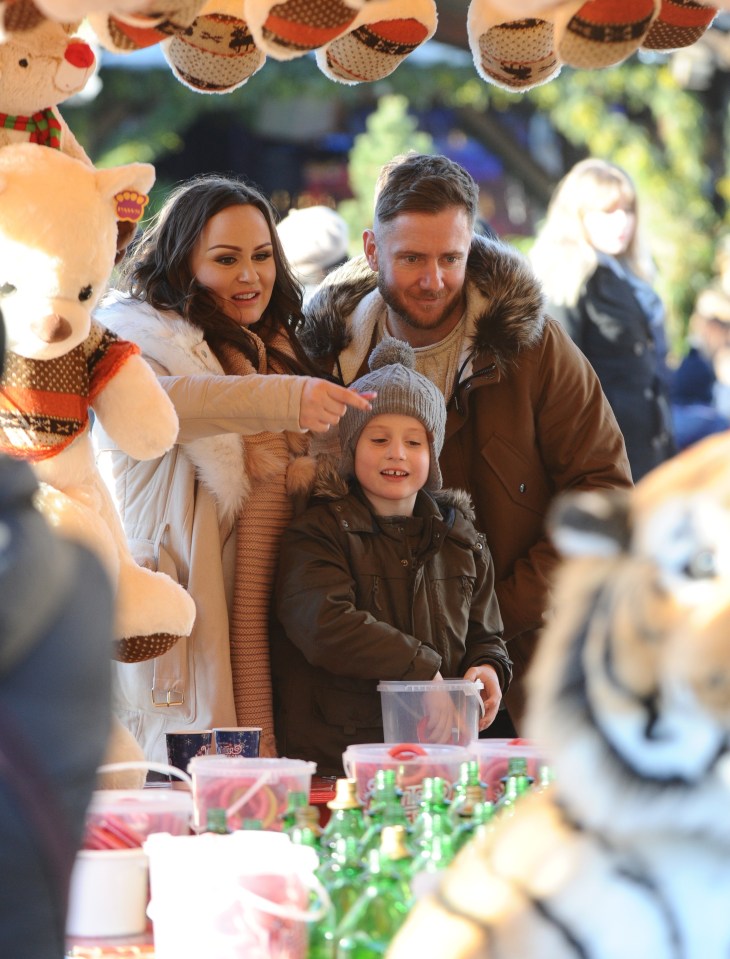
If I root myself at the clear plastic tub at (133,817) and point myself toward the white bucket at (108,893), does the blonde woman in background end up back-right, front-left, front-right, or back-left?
back-left

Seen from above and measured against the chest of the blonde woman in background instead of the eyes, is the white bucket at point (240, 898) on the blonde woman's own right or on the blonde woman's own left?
on the blonde woman's own right

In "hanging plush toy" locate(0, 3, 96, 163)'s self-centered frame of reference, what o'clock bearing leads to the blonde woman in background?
The blonde woman in background is roughly at 9 o'clock from the hanging plush toy.

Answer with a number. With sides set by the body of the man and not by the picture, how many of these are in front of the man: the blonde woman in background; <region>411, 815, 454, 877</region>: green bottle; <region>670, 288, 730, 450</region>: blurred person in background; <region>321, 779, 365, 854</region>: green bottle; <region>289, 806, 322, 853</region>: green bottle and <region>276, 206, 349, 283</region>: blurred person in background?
3

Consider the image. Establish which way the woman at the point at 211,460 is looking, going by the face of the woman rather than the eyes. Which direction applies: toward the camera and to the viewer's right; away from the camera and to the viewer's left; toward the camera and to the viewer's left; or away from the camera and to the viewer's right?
toward the camera and to the viewer's right

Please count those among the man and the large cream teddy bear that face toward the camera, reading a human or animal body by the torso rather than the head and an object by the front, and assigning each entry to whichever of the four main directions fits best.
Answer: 2

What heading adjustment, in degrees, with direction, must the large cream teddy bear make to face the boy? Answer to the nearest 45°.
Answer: approximately 135° to its left
